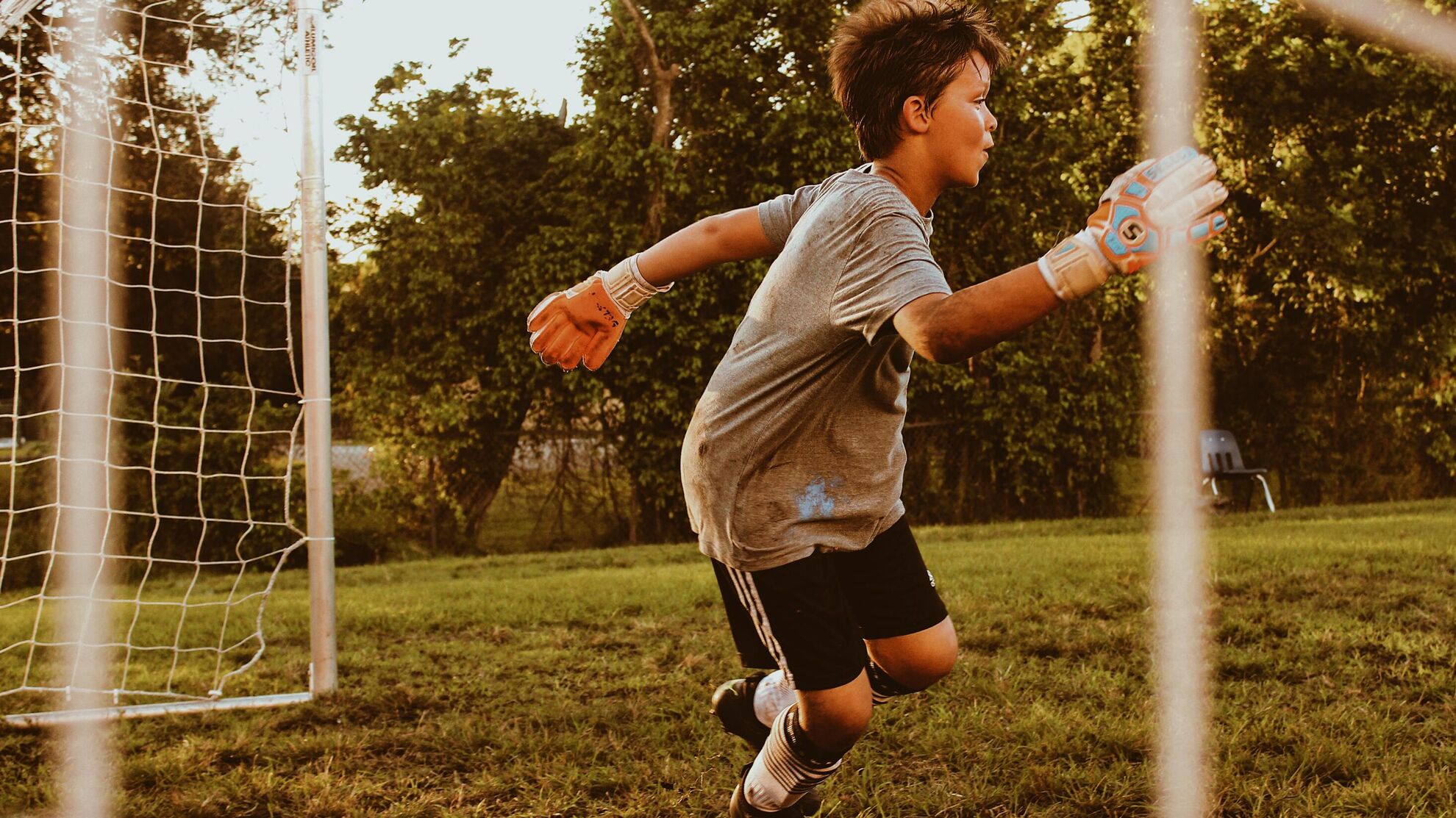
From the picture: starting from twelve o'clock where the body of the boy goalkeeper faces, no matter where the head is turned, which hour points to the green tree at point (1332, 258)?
The green tree is roughly at 10 o'clock from the boy goalkeeper.

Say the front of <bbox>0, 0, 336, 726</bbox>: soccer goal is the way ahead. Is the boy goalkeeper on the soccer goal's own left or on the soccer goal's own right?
on the soccer goal's own right

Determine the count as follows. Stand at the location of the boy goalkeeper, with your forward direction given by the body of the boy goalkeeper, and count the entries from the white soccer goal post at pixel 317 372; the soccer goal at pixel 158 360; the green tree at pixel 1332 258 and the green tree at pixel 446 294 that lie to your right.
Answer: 0

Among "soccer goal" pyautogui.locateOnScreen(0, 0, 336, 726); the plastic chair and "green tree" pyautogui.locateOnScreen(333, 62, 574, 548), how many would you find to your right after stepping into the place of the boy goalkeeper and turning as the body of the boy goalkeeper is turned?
0

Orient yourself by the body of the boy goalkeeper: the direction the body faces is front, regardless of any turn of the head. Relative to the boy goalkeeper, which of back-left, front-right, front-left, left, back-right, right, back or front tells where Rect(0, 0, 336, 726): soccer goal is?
back-left

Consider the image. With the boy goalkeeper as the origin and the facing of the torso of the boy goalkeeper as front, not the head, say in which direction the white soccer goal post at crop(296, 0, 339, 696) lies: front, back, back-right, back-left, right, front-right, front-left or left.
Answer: back-left

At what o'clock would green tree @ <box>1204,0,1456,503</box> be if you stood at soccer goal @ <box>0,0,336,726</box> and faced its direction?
The green tree is roughly at 12 o'clock from the soccer goal.

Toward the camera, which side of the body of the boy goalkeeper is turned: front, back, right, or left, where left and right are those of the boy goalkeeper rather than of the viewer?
right

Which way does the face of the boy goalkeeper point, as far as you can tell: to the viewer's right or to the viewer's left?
to the viewer's right

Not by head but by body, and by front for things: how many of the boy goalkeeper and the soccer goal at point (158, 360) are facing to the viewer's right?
2

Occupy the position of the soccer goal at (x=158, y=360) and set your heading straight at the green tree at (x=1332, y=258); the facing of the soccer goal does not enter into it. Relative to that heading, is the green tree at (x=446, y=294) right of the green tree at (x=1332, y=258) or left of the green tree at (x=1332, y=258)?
left

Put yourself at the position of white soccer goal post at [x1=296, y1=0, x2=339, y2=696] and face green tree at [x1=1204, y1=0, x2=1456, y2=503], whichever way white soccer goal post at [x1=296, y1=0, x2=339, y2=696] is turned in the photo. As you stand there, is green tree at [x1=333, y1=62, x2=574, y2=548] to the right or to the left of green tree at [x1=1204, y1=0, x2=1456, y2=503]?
left

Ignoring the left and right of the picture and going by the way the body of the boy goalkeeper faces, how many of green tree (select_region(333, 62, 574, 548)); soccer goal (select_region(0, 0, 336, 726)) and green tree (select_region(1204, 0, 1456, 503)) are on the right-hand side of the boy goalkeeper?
0

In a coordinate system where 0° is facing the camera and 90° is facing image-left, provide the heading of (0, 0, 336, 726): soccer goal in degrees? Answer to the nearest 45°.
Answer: approximately 270°

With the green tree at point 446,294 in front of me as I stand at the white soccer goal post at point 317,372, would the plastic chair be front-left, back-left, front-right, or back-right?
front-right
